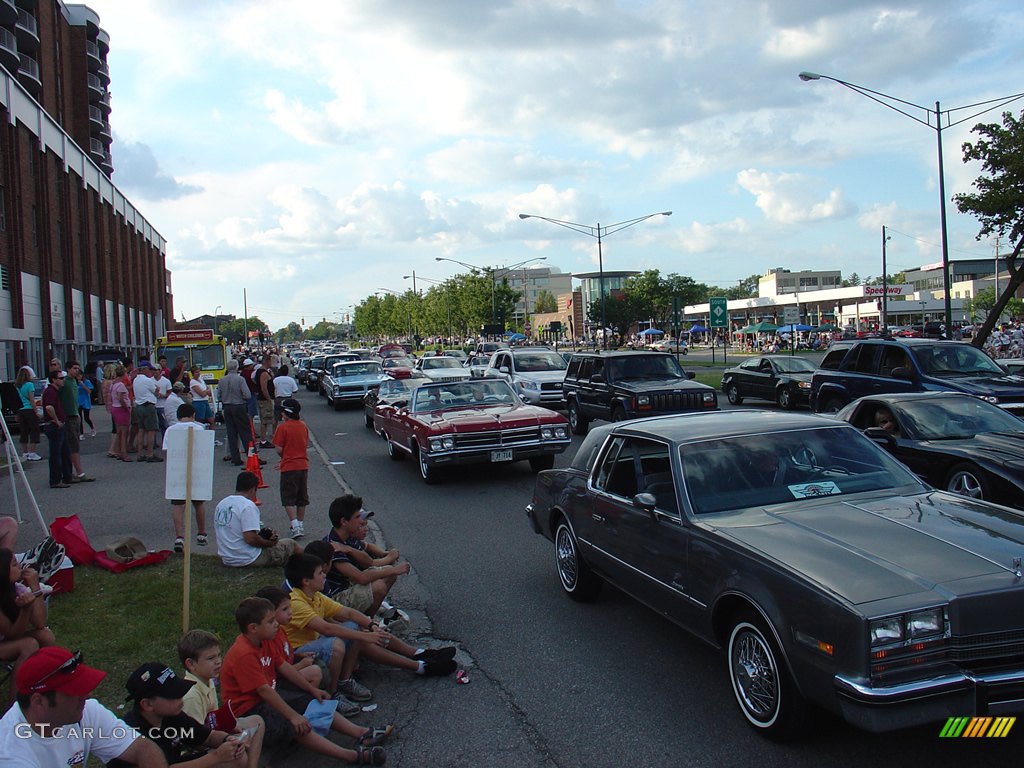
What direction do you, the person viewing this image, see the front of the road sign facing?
facing the viewer

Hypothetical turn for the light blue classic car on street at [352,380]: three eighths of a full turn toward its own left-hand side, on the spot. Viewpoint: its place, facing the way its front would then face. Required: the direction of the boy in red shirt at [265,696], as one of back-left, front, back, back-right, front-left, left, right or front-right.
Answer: back

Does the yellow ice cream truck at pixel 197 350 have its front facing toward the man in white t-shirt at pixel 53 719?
yes

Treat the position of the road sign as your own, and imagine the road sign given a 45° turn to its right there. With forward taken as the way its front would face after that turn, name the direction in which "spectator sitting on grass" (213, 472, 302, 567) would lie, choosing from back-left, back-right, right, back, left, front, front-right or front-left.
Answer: front-left

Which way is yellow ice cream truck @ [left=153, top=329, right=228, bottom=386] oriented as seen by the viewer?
toward the camera

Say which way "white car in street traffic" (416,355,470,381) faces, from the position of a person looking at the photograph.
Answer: facing the viewer and to the right of the viewer

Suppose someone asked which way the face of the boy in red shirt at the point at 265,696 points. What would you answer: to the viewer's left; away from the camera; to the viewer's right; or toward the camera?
to the viewer's right

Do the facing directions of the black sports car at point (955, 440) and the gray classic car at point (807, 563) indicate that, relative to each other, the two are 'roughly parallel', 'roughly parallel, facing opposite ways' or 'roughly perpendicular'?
roughly parallel

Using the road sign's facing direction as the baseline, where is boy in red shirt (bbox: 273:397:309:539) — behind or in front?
in front

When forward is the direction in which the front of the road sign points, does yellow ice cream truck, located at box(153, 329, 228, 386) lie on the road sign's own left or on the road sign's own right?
on the road sign's own right

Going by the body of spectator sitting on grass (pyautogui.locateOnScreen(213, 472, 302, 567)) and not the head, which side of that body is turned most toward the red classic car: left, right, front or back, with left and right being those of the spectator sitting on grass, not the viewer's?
front

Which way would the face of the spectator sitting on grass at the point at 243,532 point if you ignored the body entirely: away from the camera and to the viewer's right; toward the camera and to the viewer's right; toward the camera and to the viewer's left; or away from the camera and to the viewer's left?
away from the camera and to the viewer's right

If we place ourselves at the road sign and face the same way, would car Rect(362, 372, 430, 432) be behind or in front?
in front

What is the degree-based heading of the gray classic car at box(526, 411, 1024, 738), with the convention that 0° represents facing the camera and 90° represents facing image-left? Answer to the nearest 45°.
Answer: approximately 315°
